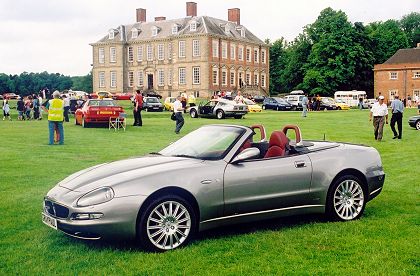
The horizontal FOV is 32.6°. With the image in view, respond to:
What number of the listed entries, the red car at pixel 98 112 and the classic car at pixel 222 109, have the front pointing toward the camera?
0

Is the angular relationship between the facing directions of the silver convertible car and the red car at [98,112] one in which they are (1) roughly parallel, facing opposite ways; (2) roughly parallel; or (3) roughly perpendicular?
roughly perpendicular

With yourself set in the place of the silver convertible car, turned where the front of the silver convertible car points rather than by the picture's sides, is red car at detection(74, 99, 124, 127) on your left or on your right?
on your right

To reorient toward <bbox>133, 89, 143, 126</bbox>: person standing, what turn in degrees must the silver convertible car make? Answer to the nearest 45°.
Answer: approximately 135° to its right

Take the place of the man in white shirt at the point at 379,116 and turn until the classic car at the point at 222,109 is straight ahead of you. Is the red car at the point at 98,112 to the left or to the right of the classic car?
left

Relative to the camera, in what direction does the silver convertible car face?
facing the viewer and to the left of the viewer

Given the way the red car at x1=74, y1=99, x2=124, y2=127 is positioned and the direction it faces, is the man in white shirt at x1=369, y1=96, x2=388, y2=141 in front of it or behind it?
behind
